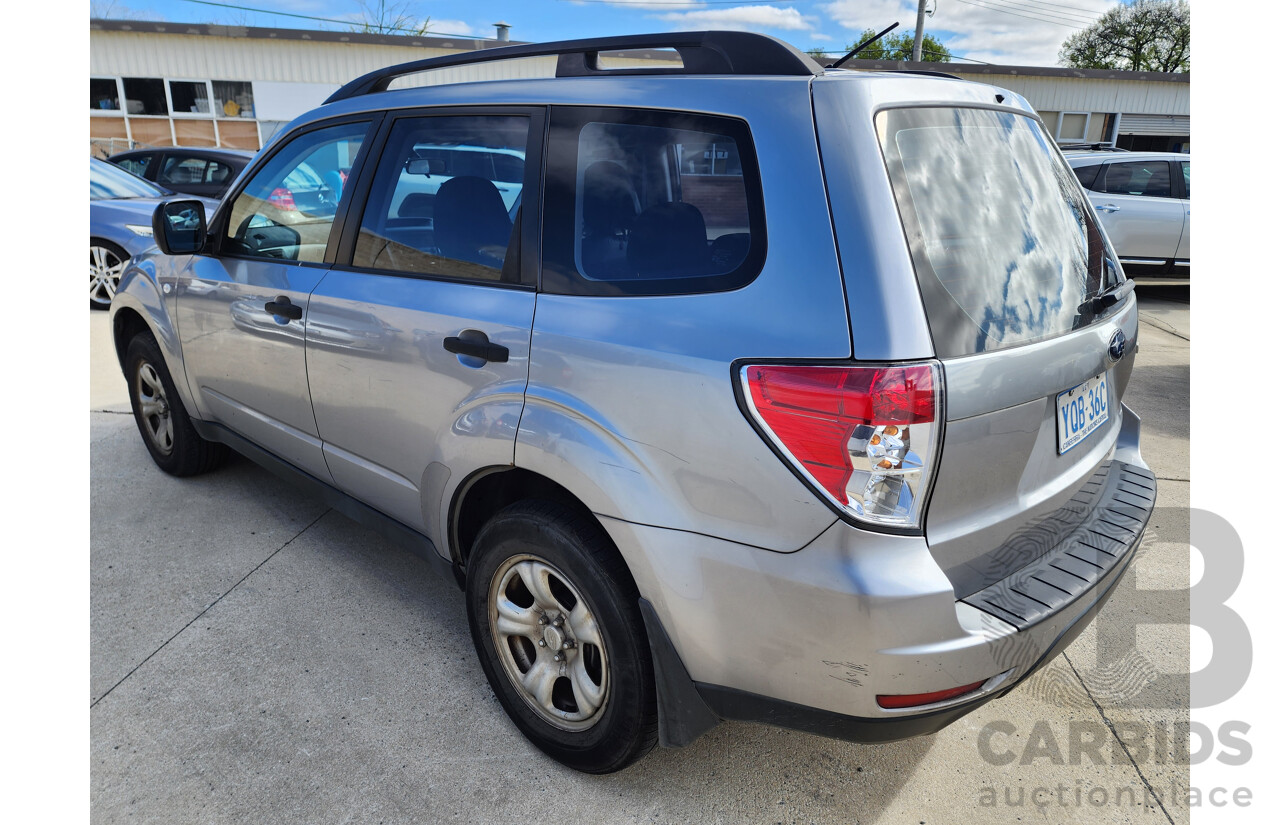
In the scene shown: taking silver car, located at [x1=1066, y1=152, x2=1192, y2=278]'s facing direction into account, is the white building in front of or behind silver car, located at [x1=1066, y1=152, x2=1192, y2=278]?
behind

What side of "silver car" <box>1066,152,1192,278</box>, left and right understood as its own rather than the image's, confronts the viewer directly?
right

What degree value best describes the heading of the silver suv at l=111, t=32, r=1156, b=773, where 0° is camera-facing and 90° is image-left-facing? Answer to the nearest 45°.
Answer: approximately 135°

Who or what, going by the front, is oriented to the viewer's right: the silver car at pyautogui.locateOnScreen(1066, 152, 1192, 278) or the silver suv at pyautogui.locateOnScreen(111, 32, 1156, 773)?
the silver car

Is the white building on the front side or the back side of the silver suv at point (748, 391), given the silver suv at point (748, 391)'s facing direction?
on the front side

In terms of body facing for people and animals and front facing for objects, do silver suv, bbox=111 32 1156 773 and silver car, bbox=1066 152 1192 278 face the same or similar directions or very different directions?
very different directions

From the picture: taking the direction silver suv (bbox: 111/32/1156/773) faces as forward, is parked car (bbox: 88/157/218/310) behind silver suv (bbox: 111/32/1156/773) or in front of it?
in front

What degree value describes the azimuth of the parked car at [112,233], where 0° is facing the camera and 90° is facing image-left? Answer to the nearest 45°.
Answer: approximately 315°

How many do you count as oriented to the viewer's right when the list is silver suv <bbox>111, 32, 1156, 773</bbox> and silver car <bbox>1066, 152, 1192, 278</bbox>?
1
